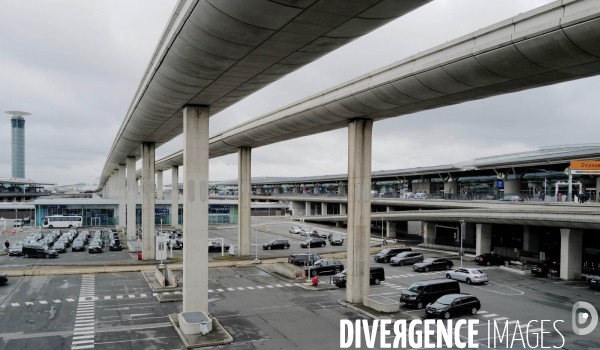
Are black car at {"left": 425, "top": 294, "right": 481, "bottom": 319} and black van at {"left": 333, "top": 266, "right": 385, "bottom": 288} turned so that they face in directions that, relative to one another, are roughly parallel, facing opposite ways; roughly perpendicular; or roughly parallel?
roughly parallel

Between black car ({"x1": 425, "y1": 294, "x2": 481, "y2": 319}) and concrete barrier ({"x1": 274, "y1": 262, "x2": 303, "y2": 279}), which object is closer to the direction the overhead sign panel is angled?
the black car

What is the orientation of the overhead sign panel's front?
toward the camera

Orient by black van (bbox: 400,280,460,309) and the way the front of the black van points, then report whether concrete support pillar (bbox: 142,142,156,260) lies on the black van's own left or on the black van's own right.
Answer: on the black van's own right

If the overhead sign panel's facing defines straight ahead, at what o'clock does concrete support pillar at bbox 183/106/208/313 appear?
The concrete support pillar is roughly at 1 o'clock from the overhead sign panel.

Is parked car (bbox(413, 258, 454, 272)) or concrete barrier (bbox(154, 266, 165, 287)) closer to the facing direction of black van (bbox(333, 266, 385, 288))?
the concrete barrier

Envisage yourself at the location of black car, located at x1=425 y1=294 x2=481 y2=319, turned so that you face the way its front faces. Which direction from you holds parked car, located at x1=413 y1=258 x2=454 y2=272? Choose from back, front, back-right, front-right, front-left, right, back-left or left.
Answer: back-right

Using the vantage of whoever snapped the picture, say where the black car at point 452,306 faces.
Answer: facing the viewer and to the left of the viewer

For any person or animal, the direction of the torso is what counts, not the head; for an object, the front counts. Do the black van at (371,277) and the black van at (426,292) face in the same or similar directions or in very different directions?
same or similar directions

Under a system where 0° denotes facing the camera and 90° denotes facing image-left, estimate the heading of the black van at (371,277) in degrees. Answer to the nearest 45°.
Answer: approximately 45°
